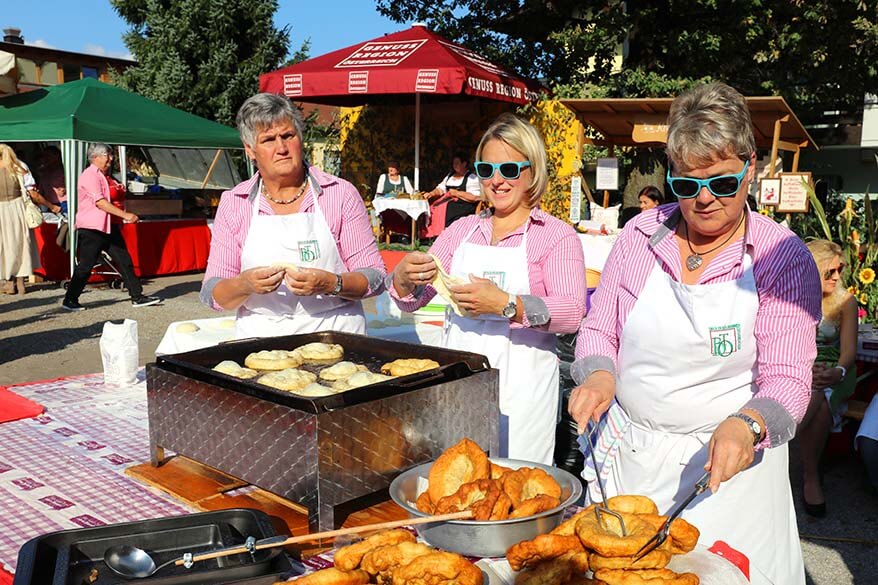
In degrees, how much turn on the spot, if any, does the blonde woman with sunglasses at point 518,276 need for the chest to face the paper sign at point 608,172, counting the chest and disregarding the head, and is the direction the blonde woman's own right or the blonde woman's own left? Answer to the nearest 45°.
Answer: approximately 135° to the blonde woman's own right

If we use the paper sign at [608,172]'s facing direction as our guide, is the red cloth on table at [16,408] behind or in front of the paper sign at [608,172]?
in front

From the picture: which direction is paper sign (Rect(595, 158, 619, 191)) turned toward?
toward the camera

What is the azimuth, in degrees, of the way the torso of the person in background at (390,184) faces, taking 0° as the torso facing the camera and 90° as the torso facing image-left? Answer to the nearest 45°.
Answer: approximately 0°

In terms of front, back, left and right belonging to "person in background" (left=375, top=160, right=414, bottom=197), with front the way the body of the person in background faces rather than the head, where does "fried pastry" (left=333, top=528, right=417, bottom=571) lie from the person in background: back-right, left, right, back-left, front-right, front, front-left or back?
front

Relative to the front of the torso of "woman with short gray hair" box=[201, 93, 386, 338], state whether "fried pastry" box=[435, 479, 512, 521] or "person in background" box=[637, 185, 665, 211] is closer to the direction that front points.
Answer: the fried pastry

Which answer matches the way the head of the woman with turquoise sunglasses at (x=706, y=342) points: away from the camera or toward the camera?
toward the camera

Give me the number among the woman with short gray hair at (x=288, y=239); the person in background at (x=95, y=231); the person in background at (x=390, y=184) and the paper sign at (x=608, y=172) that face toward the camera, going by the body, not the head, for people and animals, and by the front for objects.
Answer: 3

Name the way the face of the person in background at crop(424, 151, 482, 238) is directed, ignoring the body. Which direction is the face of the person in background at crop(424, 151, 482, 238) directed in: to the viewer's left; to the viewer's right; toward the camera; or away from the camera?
toward the camera

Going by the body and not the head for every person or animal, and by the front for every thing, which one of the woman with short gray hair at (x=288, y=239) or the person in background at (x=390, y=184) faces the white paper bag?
the person in background

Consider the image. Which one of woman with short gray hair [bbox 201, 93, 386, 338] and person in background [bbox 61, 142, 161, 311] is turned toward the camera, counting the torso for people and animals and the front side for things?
the woman with short gray hair

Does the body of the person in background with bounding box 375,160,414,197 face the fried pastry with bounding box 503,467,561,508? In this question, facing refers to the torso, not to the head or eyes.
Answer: yes

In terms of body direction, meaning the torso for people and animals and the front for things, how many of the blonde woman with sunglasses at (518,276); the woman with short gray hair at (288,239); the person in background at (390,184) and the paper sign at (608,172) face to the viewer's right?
0
